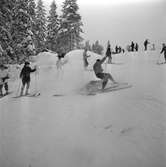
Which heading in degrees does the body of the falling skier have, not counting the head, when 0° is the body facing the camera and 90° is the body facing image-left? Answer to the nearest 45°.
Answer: approximately 270°

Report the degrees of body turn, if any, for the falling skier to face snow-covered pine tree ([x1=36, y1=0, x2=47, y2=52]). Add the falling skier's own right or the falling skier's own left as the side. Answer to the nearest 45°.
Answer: approximately 135° to the falling skier's own left
